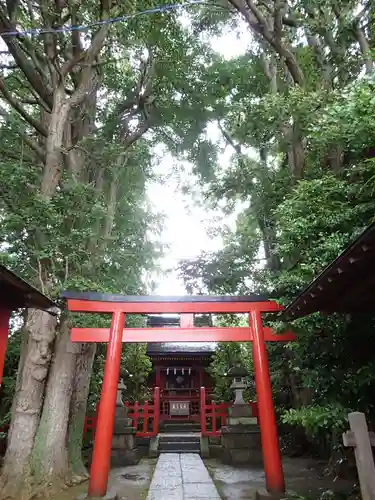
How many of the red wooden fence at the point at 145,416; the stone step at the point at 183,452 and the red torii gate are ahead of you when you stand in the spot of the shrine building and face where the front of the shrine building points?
3

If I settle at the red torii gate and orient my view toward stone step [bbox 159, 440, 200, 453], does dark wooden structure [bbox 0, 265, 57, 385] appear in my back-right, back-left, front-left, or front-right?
back-left

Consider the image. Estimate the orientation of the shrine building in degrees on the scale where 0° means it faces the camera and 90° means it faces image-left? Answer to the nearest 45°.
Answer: approximately 0°

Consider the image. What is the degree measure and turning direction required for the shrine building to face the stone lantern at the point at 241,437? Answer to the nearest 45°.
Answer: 0° — it already faces it

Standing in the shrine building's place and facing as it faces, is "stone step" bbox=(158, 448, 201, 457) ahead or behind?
ahead

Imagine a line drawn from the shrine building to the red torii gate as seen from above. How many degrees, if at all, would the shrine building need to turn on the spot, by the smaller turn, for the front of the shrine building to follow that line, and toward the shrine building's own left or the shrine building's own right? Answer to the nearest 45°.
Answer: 0° — it already faces it

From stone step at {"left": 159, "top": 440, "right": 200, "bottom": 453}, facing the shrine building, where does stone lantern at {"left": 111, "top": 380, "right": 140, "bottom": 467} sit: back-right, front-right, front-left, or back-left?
back-left

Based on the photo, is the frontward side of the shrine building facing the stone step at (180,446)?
yes
